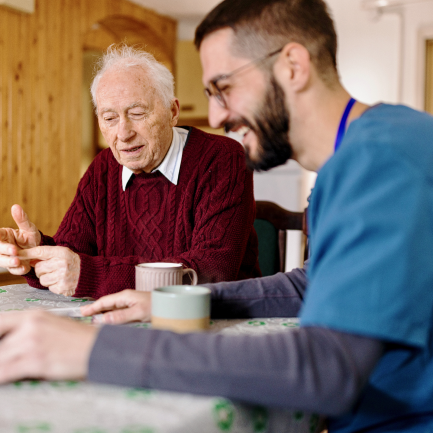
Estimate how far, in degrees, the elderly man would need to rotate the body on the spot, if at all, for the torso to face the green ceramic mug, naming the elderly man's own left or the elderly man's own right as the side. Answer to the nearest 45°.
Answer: approximately 45° to the elderly man's own left

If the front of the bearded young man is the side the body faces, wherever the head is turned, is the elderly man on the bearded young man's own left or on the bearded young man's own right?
on the bearded young man's own right

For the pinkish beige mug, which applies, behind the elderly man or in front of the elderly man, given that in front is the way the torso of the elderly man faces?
in front

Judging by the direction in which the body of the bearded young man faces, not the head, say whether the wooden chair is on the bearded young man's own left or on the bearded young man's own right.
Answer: on the bearded young man's own right

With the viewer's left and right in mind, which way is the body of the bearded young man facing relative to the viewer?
facing to the left of the viewer

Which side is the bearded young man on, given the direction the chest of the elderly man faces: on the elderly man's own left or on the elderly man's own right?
on the elderly man's own left

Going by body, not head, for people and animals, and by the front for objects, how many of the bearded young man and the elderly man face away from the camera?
0

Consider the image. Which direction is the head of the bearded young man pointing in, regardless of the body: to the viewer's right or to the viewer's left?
to the viewer's left
